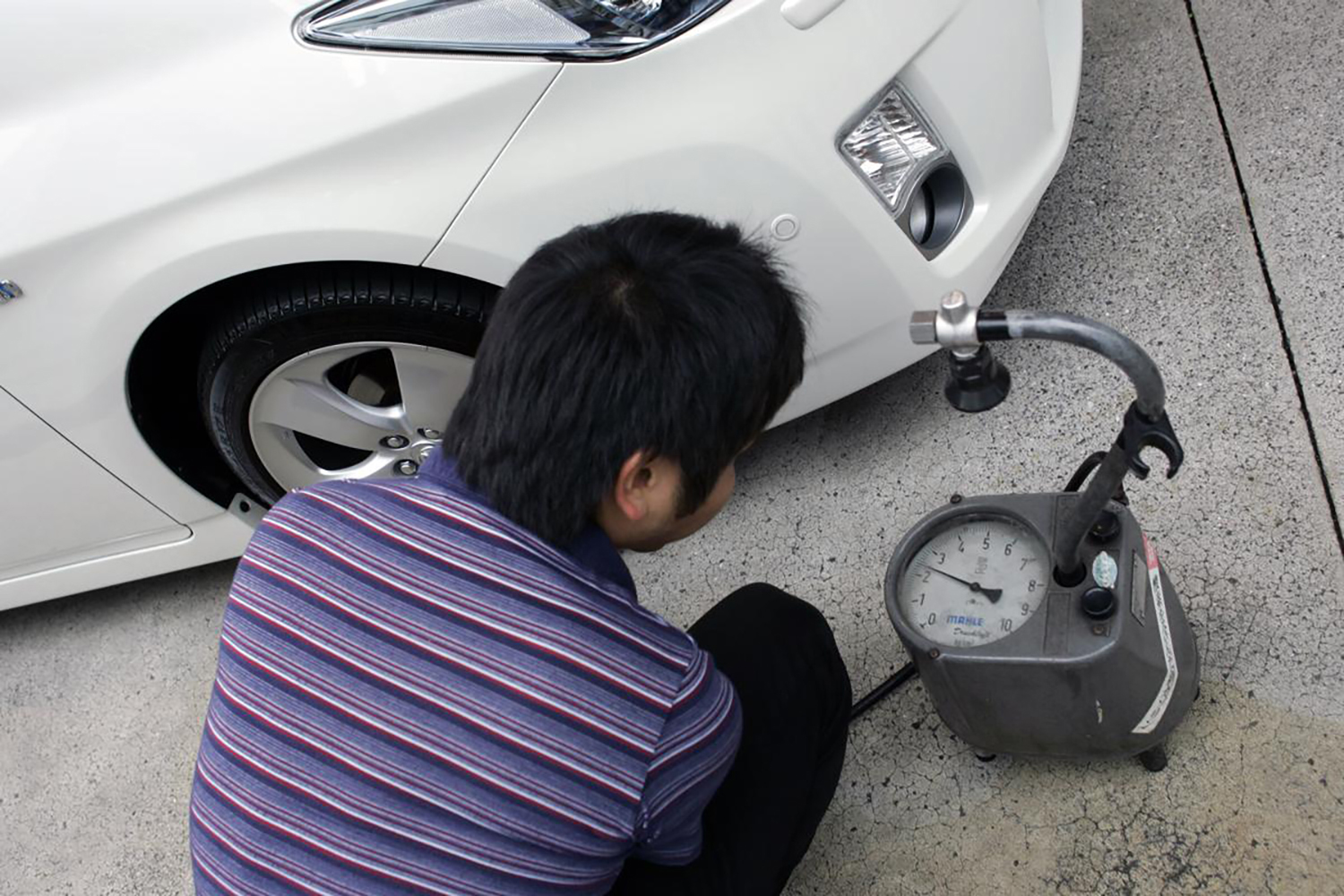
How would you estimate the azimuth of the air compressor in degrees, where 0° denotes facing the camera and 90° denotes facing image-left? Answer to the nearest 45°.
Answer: approximately 0°

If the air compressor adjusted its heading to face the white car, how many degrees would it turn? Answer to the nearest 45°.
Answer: approximately 135° to its right
